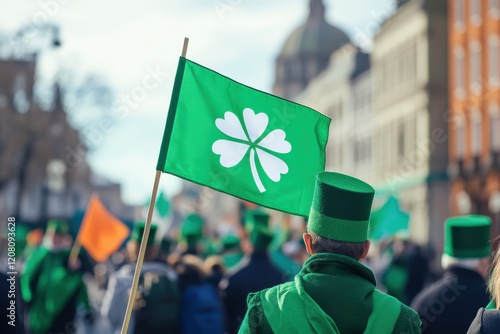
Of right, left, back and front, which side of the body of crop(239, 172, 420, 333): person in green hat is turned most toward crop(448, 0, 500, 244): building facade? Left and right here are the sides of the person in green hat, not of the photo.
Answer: front

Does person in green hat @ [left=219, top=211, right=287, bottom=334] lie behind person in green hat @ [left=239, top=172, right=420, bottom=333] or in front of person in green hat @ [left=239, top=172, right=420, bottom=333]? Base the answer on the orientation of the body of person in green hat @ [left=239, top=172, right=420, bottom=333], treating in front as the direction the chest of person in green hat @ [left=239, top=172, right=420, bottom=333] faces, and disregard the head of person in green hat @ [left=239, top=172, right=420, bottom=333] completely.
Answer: in front

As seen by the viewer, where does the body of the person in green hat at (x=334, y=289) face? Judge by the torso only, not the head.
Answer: away from the camera

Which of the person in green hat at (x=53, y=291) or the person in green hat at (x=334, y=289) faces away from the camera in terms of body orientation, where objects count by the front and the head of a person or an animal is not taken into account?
the person in green hat at (x=334, y=289)

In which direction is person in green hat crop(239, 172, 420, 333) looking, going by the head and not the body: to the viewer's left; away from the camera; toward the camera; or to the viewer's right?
away from the camera
